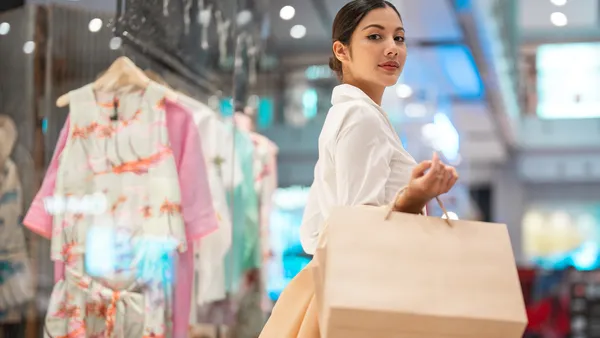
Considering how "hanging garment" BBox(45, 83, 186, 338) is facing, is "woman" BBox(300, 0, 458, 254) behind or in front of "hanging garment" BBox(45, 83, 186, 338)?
in front

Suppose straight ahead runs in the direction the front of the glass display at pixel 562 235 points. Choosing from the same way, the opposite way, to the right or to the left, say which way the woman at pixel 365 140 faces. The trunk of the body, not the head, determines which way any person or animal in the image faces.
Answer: to the left

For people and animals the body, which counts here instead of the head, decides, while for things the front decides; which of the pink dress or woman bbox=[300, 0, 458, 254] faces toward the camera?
the pink dress

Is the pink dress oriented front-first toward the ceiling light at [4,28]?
no

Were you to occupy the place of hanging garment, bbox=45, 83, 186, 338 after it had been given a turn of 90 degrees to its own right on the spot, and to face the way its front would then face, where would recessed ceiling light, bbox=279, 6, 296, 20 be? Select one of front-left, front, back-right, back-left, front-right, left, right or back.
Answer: back-right

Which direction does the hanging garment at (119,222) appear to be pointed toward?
toward the camera

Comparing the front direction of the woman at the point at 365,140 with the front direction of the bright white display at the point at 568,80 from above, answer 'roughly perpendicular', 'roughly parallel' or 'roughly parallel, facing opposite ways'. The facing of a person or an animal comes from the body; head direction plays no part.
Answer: roughly perpendicular

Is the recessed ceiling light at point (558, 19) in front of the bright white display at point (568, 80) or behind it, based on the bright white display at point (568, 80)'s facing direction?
in front

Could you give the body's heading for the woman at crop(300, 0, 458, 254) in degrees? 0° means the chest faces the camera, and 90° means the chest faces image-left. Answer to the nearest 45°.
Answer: approximately 270°

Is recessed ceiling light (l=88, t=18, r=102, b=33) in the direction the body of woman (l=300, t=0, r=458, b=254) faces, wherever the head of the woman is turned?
no

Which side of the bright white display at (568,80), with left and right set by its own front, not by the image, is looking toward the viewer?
front

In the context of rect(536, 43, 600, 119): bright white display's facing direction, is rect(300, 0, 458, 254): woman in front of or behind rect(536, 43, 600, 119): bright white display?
in front
